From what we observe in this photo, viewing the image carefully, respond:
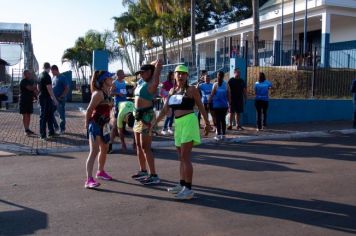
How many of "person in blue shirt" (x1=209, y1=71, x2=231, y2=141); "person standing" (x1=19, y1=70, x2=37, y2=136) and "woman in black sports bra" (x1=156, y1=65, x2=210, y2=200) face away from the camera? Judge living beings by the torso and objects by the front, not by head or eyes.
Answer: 1

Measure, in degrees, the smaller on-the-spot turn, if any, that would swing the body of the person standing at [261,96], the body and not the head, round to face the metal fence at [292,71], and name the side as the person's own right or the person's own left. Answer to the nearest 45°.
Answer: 0° — they already face it

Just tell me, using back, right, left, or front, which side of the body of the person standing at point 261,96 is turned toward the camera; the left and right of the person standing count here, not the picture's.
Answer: back

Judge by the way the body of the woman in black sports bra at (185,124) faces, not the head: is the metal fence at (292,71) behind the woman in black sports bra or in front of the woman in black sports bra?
behind

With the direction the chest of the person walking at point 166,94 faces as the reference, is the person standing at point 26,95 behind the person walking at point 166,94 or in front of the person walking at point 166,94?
in front

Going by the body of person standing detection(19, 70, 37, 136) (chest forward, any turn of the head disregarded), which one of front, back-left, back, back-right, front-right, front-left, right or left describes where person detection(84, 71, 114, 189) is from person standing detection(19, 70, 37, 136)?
front-right

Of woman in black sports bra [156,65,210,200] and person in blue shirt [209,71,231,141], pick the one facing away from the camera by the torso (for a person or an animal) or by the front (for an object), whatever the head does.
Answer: the person in blue shirt
